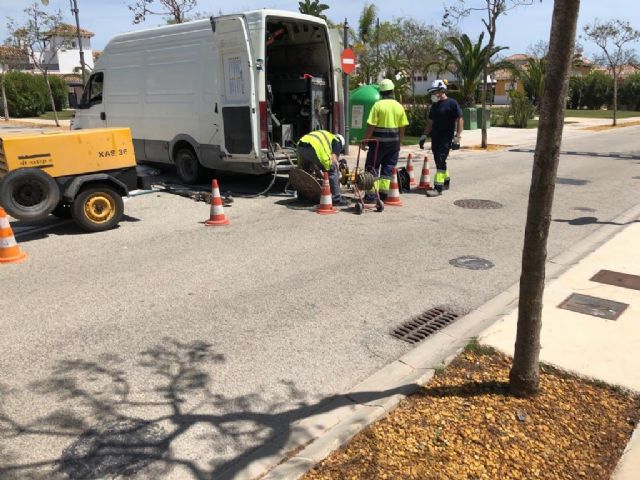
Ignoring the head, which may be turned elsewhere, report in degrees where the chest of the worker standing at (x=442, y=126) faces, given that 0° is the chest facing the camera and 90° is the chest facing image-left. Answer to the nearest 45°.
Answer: approximately 45°

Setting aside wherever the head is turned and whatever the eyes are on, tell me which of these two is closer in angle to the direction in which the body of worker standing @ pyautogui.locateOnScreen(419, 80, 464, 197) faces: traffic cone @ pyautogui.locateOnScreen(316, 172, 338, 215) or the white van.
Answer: the traffic cone

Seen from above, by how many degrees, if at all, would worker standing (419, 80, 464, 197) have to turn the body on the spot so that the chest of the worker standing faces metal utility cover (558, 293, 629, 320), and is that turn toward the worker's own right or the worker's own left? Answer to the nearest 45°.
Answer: approximately 45° to the worker's own left

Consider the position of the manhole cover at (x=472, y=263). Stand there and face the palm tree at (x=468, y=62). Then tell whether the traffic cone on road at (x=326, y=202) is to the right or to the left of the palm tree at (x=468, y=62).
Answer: left

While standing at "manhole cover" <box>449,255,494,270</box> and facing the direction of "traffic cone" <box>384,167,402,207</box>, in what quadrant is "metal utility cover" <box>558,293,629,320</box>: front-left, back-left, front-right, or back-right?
back-right

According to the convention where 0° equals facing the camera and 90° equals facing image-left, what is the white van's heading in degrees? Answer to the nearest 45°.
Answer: approximately 135°

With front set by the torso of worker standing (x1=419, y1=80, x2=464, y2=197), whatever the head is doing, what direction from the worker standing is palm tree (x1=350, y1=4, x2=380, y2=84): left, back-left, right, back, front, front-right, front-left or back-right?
back-right

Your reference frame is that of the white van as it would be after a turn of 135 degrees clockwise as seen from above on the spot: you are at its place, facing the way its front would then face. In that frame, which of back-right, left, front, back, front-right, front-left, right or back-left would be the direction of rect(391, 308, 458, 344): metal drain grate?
right
